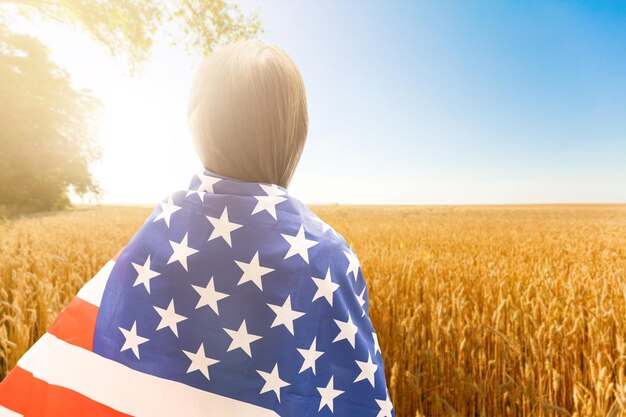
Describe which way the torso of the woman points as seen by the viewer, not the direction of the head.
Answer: away from the camera

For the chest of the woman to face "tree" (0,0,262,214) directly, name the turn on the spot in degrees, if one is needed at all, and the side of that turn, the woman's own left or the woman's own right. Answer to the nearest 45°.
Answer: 0° — they already face it

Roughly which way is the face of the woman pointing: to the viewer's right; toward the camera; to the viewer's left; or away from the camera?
away from the camera
